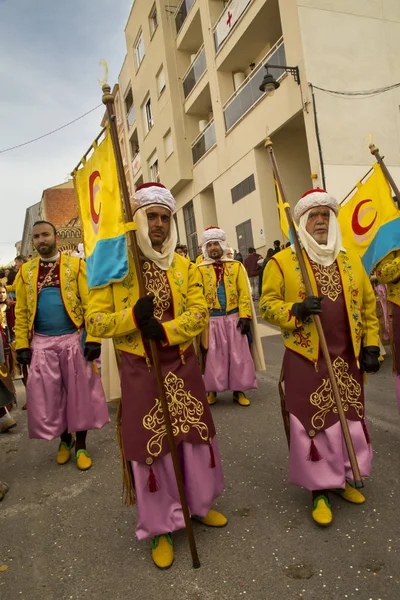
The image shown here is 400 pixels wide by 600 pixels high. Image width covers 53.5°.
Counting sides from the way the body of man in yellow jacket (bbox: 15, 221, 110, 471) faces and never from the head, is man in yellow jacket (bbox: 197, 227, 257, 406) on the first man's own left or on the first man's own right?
on the first man's own left

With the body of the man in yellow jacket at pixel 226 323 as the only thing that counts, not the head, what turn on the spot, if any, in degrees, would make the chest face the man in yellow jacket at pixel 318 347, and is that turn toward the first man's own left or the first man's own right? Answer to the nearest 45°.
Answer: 0° — they already face them

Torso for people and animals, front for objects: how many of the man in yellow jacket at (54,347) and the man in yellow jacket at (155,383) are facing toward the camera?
2

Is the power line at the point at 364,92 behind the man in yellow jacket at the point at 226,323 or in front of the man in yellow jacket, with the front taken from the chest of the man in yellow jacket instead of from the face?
behind

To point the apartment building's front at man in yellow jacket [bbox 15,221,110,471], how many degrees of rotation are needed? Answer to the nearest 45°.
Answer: approximately 45° to its left

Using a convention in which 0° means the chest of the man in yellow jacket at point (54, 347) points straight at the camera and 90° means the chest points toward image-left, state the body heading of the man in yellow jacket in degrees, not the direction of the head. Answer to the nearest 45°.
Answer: approximately 0°

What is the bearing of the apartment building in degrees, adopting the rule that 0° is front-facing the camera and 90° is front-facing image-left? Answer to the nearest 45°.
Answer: approximately 45°

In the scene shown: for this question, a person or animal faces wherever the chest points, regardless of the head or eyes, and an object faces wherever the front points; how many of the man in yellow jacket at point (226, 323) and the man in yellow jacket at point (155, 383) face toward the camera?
2
